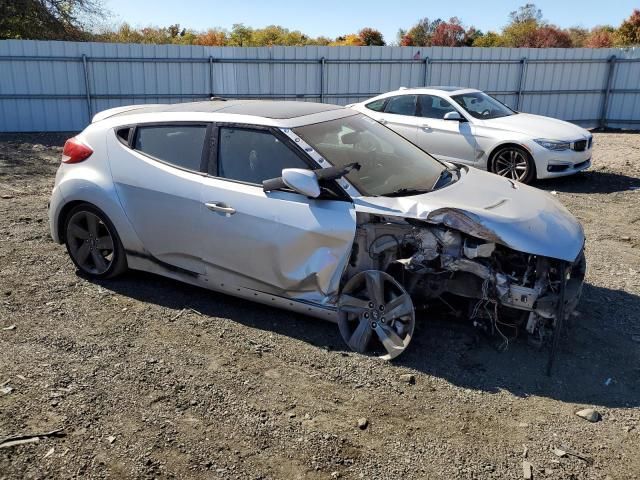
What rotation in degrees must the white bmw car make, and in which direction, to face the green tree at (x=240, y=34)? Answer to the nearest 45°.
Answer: approximately 180°

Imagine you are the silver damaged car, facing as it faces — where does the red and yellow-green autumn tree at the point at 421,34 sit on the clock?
The red and yellow-green autumn tree is roughly at 8 o'clock from the silver damaged car.

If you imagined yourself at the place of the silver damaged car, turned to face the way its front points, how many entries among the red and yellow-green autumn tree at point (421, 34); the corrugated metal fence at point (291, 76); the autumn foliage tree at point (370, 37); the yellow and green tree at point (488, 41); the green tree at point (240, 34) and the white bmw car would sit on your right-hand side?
0

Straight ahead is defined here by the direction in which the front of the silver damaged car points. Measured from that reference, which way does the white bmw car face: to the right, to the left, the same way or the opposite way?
the same way

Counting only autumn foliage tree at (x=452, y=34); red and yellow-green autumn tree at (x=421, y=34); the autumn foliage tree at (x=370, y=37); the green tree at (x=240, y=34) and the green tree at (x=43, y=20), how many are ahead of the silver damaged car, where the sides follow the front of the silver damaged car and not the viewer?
0

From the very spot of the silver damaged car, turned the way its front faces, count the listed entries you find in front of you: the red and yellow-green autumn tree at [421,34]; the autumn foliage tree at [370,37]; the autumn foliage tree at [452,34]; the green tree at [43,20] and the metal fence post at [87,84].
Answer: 0

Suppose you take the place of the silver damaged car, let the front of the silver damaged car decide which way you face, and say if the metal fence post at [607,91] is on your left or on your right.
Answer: on your left

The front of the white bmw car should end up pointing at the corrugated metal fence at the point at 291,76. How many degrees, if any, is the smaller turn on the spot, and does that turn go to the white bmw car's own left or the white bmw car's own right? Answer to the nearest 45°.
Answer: approximately 180°

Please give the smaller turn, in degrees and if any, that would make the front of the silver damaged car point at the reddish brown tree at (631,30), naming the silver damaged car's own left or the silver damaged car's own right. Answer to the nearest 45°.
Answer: approximately 90° to the silver damaged car's own left

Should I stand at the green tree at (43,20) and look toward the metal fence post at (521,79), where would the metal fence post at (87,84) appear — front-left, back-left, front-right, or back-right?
front-right

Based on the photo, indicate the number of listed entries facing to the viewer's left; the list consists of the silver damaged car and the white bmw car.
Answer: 0

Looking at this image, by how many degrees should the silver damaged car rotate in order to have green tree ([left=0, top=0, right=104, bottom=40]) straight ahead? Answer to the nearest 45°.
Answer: approximately 180°

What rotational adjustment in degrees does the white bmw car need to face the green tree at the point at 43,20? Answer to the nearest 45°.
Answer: approximately 180°

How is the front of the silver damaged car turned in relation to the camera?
facing the viewer and to the right of the viewer

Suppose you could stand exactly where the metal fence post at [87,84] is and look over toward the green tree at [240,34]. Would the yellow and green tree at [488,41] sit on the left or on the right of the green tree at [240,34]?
right
